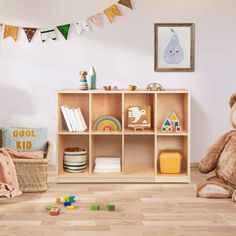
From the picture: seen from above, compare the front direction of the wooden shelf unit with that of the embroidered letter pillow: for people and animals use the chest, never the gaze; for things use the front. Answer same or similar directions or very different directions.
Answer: same or similar directions

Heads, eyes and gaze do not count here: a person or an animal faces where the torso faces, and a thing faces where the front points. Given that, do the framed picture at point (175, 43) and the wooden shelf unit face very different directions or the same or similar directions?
same or similar directions

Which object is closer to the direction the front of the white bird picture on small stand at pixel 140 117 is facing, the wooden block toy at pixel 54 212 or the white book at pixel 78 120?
the wooden block toy

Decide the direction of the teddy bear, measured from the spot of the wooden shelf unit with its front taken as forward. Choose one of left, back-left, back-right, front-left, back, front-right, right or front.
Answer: front-left

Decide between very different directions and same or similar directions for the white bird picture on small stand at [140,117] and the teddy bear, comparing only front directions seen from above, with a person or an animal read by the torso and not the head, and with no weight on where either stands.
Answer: same or similar directions

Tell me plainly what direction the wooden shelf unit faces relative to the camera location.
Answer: facing the viewer

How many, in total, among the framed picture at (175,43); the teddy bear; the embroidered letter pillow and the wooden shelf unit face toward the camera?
4

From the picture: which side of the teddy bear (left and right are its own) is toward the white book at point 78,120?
right

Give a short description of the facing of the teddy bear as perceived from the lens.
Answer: facing the viewer

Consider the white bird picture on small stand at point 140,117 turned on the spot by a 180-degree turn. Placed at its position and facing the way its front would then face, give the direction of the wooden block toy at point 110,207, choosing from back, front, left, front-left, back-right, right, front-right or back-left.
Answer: back

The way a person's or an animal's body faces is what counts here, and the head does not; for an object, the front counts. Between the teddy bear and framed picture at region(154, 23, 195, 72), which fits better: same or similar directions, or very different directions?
same or similar directions
